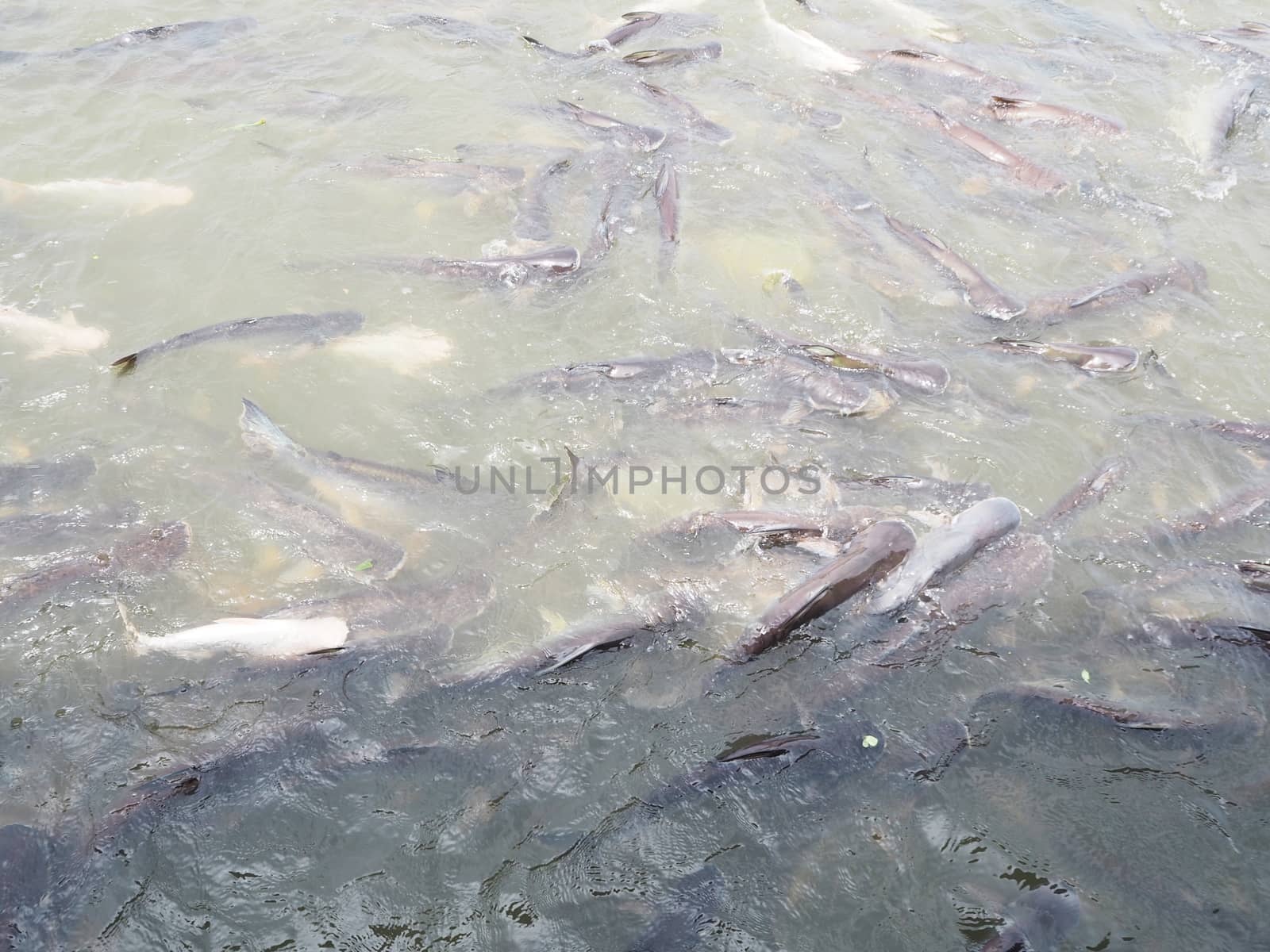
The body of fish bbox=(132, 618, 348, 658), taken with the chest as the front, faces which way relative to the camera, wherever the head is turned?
to the viewer's right

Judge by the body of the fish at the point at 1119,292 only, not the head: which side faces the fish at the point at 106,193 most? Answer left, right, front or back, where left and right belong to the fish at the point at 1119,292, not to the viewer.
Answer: back

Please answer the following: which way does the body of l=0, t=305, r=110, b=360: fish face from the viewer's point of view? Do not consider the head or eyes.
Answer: to the viewer's right

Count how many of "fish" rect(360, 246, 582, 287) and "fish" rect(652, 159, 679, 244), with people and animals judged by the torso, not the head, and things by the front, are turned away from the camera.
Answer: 1

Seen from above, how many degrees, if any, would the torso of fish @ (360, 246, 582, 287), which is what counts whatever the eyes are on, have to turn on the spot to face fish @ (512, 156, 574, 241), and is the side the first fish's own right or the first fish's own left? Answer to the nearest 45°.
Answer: approximately 90° to the first fish's own left

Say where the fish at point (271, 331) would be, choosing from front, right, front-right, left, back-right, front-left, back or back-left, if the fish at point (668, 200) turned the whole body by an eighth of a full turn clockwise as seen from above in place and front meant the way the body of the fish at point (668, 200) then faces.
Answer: back

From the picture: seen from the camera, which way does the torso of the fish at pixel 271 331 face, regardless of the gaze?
to the viewer's right

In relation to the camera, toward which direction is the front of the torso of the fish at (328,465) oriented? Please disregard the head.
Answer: to the viewer's right

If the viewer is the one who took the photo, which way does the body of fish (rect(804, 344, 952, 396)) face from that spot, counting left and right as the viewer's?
facing to the right of the viewer

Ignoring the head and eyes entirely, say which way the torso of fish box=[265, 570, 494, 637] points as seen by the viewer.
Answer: to the viewer's right

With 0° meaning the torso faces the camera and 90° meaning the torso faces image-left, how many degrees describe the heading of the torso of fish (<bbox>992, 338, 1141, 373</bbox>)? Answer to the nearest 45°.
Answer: approximately 270°

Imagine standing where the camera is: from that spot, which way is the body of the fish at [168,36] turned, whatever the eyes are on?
to the viewer's right

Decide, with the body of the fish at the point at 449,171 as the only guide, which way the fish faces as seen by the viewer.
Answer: to the viewer's right
